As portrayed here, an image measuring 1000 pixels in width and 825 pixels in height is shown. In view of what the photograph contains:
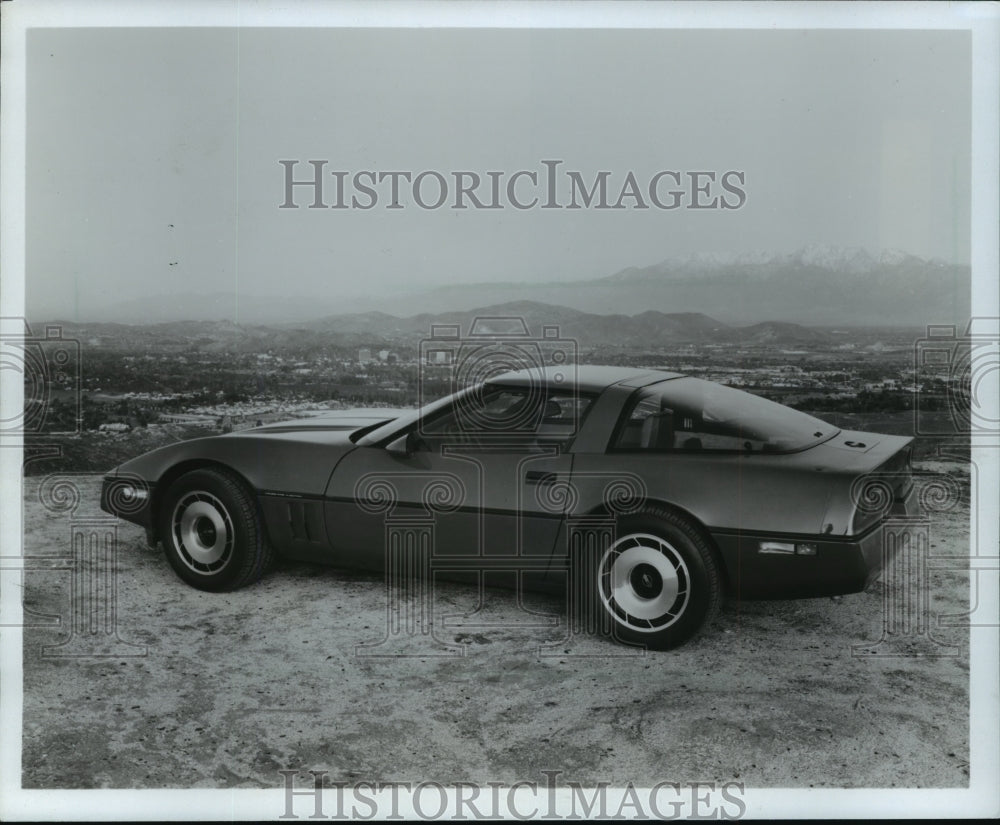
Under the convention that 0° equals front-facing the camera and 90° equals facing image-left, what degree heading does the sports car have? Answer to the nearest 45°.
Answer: approximately 135°
